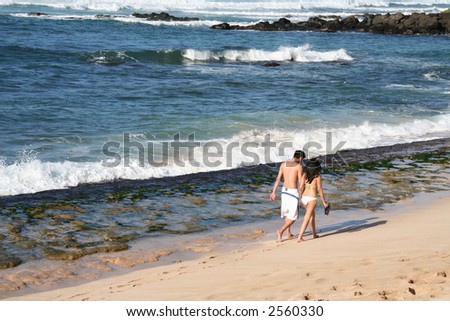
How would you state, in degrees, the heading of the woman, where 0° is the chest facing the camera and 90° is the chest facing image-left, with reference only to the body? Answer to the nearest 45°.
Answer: approximately 225°

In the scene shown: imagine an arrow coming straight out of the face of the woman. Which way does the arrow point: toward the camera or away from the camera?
away from the camera

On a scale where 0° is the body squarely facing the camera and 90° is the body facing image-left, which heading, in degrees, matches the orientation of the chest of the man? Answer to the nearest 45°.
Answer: approximately 225°
